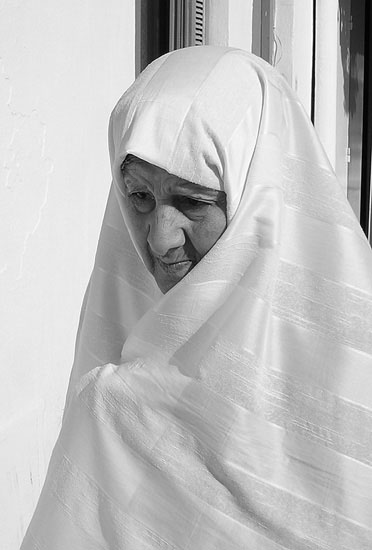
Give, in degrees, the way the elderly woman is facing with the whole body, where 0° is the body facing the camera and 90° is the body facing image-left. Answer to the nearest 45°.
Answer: approximately 45°
